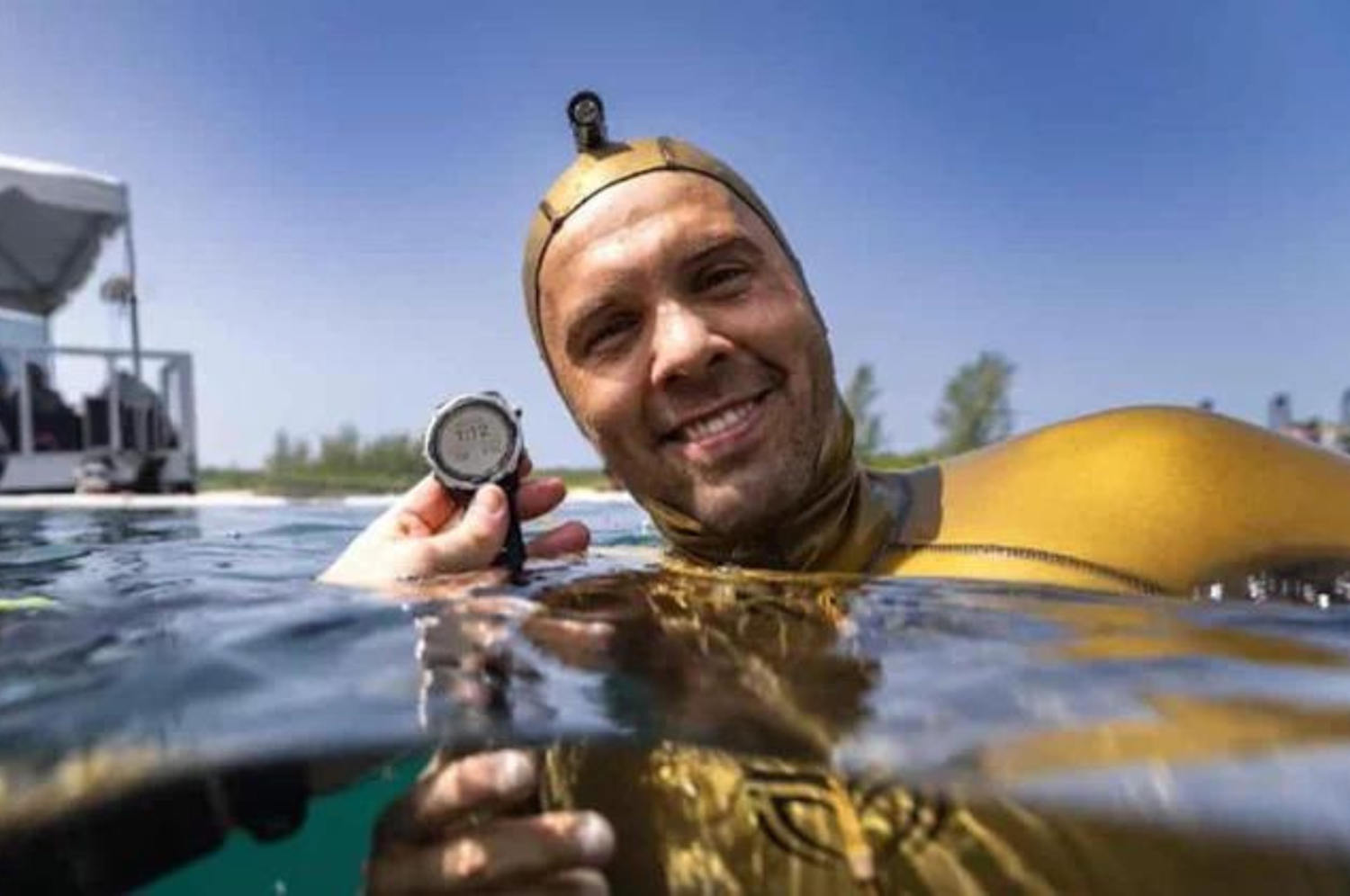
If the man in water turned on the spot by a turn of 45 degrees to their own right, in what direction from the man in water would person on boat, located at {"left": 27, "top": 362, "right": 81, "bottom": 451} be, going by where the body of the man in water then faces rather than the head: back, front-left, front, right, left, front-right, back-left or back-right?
right

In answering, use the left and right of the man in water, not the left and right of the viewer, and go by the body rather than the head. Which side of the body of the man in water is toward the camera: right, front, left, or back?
front

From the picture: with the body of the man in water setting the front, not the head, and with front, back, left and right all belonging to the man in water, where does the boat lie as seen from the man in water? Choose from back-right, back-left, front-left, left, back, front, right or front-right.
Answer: back-right
